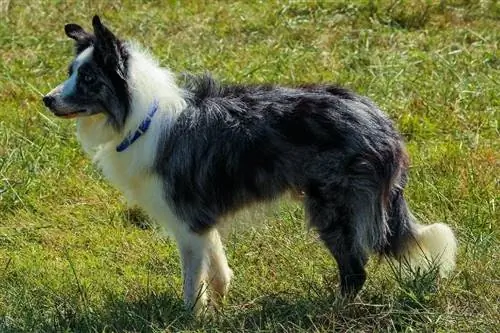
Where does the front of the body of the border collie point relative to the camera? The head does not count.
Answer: to the viewer's left
